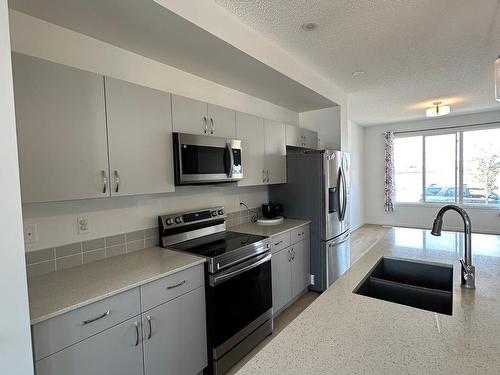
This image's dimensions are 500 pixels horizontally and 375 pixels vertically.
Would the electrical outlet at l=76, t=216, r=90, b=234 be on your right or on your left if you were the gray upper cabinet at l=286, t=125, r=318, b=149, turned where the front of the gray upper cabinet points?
on your right

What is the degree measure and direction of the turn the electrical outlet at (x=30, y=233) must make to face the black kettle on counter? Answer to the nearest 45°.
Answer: approximately 90° to its left

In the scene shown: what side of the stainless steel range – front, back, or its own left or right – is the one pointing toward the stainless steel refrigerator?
left

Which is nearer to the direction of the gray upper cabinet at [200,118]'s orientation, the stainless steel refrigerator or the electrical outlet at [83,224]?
the stainless steel refrigerator

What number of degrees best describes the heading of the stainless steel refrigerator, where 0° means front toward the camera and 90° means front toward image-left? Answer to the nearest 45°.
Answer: approximately 315°

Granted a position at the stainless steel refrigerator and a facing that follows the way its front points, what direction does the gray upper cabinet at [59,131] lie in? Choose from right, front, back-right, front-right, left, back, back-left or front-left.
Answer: right

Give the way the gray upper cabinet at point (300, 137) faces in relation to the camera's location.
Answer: facing the viewer and to the right of the viewer

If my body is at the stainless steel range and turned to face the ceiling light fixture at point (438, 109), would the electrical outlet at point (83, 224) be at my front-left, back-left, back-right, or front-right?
back-left

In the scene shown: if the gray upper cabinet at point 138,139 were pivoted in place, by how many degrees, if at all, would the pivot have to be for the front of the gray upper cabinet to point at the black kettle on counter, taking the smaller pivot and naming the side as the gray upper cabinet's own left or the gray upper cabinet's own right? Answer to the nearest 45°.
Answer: approximately 90° to the gray upper cabinet's own left

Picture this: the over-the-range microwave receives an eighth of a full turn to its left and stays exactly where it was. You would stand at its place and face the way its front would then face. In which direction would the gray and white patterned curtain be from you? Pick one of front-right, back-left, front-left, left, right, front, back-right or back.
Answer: front-left

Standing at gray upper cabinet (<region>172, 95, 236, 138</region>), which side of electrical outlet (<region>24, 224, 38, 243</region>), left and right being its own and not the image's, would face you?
left
